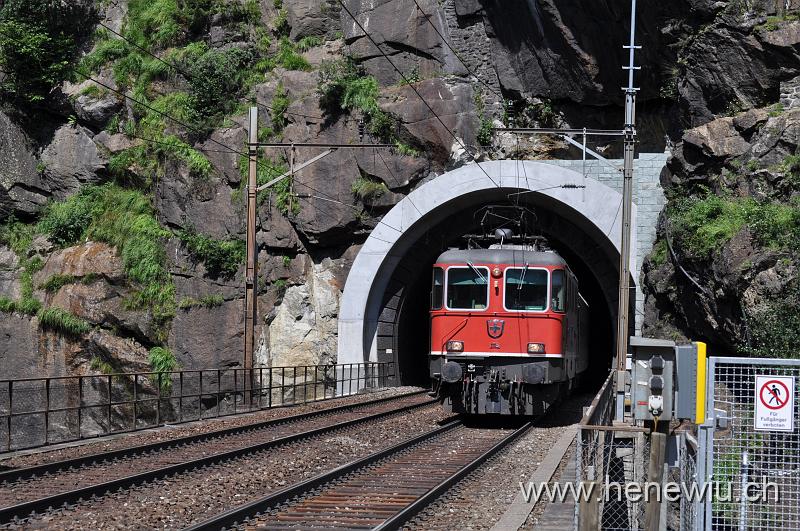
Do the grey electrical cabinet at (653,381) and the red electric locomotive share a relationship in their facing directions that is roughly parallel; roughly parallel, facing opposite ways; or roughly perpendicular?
roughly parallel

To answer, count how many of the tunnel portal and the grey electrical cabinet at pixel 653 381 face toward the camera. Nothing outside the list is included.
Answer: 2

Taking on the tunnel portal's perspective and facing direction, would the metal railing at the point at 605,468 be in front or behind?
in front

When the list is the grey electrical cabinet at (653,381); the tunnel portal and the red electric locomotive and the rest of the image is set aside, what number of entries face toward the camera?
3

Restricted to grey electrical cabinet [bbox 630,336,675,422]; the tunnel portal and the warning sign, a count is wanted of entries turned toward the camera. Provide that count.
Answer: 3

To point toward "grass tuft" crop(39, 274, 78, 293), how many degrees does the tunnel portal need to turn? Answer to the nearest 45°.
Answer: approximately 90° to its right

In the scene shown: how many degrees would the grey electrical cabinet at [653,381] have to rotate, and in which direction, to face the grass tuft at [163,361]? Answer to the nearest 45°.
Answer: approximately 135° to its right

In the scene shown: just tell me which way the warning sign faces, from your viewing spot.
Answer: facing the viewer

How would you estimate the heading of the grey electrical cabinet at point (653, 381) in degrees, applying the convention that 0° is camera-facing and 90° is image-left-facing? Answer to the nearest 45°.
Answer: approximately 0°

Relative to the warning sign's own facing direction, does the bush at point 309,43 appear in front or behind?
behind

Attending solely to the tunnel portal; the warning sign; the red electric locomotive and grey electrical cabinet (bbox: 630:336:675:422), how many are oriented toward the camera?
4

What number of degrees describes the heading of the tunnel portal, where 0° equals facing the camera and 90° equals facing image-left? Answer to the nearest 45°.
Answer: approximately 0°

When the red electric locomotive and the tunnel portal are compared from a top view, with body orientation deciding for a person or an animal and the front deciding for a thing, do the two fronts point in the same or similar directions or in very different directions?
same or similar directions

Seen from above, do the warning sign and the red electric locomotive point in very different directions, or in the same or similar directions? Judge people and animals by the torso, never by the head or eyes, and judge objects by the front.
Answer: same or similar directions

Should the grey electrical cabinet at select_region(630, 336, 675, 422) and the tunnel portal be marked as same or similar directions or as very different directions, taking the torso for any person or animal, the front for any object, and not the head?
same or similar directions
